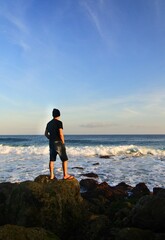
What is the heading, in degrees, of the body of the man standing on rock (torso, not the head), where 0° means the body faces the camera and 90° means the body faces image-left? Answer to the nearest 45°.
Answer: approximately 225°

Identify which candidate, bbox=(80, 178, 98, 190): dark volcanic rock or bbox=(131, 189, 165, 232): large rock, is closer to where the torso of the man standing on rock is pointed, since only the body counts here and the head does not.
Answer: the dark volcanic rock

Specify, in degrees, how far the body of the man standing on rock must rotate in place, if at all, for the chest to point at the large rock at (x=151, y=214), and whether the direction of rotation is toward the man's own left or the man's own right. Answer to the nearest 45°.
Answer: approximately 90° to the man's own right

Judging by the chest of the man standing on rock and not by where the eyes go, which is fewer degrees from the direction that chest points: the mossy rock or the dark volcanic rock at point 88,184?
the dark volcanic rock

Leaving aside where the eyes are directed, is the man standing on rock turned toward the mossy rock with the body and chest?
no
